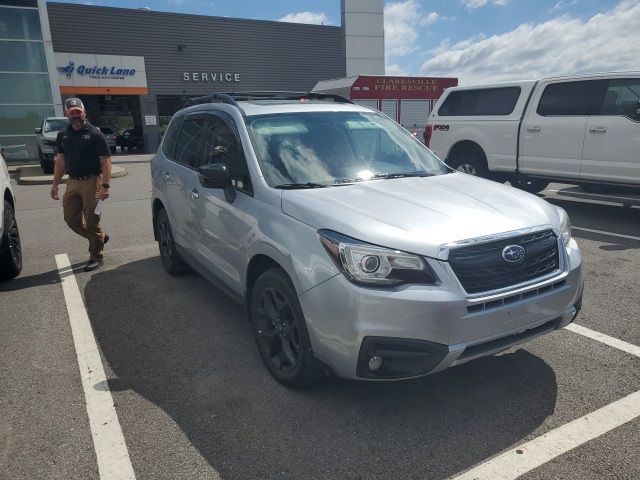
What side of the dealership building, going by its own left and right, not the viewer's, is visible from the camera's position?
front

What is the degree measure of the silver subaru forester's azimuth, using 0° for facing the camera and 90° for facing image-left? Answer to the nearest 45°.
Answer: approximately 315°

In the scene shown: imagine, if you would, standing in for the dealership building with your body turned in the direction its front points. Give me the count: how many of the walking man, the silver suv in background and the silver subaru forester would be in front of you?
3

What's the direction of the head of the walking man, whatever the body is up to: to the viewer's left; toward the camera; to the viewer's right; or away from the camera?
toward the camera

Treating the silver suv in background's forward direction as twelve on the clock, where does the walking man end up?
The walking man is roughly at 12 o'clock from the silver suv in background.

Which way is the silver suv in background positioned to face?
toward the camera

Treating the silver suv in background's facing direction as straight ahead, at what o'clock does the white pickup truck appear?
The white pickup truck is roughly at 11 o'clock from the silver suv in background.

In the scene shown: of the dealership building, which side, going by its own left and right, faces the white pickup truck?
front

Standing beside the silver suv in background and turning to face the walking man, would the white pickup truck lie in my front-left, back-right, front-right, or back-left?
front-left

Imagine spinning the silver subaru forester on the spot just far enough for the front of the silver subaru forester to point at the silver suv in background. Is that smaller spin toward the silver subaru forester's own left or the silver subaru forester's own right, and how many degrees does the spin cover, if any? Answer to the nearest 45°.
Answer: approximately 180°

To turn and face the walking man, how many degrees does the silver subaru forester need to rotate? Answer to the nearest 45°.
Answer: approximately 180°

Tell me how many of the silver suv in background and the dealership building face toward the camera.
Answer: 2

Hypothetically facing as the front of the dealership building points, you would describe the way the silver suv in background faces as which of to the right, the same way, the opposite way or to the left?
the same way

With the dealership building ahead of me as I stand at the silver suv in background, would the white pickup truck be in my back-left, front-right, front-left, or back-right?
back-right

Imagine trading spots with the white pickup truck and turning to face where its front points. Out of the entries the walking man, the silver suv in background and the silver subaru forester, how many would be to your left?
0
